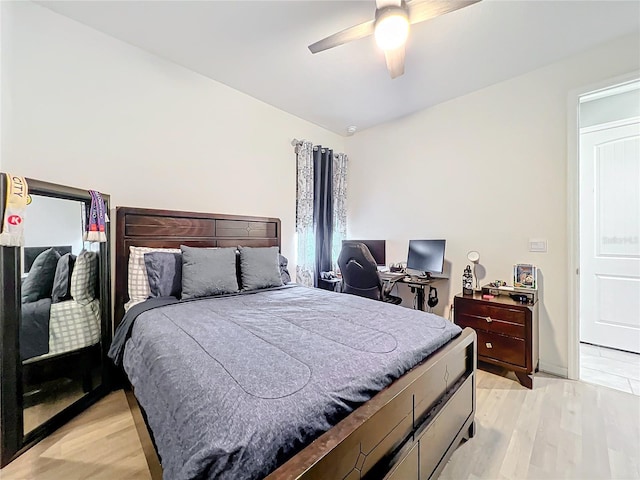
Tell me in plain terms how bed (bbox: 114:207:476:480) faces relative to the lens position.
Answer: facing the viewer and to the right of the viewer

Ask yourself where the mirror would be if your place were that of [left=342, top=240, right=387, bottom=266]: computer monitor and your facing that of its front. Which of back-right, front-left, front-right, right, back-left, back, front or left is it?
front-right

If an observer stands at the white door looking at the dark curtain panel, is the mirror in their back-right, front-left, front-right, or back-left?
front-left

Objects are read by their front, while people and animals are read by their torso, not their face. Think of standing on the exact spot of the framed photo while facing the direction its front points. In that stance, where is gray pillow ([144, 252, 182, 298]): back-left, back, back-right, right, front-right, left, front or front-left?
front

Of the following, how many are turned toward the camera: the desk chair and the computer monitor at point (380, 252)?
1

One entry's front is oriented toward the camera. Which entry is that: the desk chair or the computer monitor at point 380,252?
the computer monitor

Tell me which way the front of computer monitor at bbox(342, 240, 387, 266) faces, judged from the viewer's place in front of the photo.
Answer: facing the viewer

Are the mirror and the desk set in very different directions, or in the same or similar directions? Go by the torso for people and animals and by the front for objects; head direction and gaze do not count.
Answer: very different directions

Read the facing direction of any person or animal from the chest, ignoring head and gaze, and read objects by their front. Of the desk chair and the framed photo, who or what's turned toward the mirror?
the framed photo

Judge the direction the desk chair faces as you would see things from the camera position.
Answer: facing away from the viewer and to the right of the viewer

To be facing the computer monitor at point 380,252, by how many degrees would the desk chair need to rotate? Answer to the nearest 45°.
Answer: approximately 45° to its left
